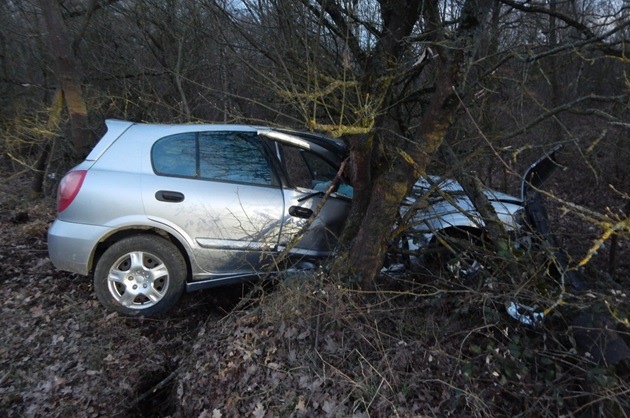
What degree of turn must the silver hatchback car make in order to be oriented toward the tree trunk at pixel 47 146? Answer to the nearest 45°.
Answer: approximately 135° to its left

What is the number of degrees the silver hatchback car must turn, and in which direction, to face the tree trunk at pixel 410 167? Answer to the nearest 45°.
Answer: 0° — it already faces it

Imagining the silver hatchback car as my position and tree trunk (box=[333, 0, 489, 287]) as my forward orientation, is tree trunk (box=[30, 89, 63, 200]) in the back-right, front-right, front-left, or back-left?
back-left

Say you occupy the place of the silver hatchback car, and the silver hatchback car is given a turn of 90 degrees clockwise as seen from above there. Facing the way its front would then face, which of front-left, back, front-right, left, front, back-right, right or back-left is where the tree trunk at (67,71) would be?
back-right

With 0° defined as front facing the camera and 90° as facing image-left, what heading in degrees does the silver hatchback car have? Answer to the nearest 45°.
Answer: approximately 270°
